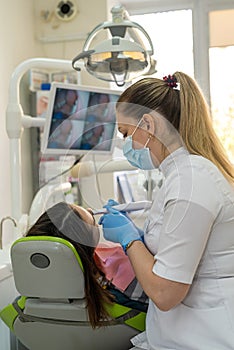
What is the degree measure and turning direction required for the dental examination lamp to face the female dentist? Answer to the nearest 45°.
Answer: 0° — it already faces them

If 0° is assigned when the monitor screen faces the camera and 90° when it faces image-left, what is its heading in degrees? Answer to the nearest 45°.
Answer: approximately 315°

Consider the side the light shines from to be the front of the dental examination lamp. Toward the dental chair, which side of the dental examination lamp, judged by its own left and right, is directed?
front

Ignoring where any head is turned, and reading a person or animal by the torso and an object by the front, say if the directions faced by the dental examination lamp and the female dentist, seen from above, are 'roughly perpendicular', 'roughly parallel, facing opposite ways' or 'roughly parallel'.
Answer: roughly perpendicular

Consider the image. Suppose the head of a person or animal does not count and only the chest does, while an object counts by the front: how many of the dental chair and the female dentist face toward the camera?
0

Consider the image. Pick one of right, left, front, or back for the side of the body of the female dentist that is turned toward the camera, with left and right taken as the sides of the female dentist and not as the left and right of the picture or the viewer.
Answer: left

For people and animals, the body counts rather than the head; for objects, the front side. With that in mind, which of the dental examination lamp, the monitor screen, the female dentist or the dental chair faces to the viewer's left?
the female dentist

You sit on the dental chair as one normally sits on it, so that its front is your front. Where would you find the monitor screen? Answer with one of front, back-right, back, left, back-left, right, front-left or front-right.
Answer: front-left

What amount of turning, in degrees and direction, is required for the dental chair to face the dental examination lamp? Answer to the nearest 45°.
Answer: approximately 45° to its left

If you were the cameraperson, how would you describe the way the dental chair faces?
facing away from the viewer and to the right of the viewer
